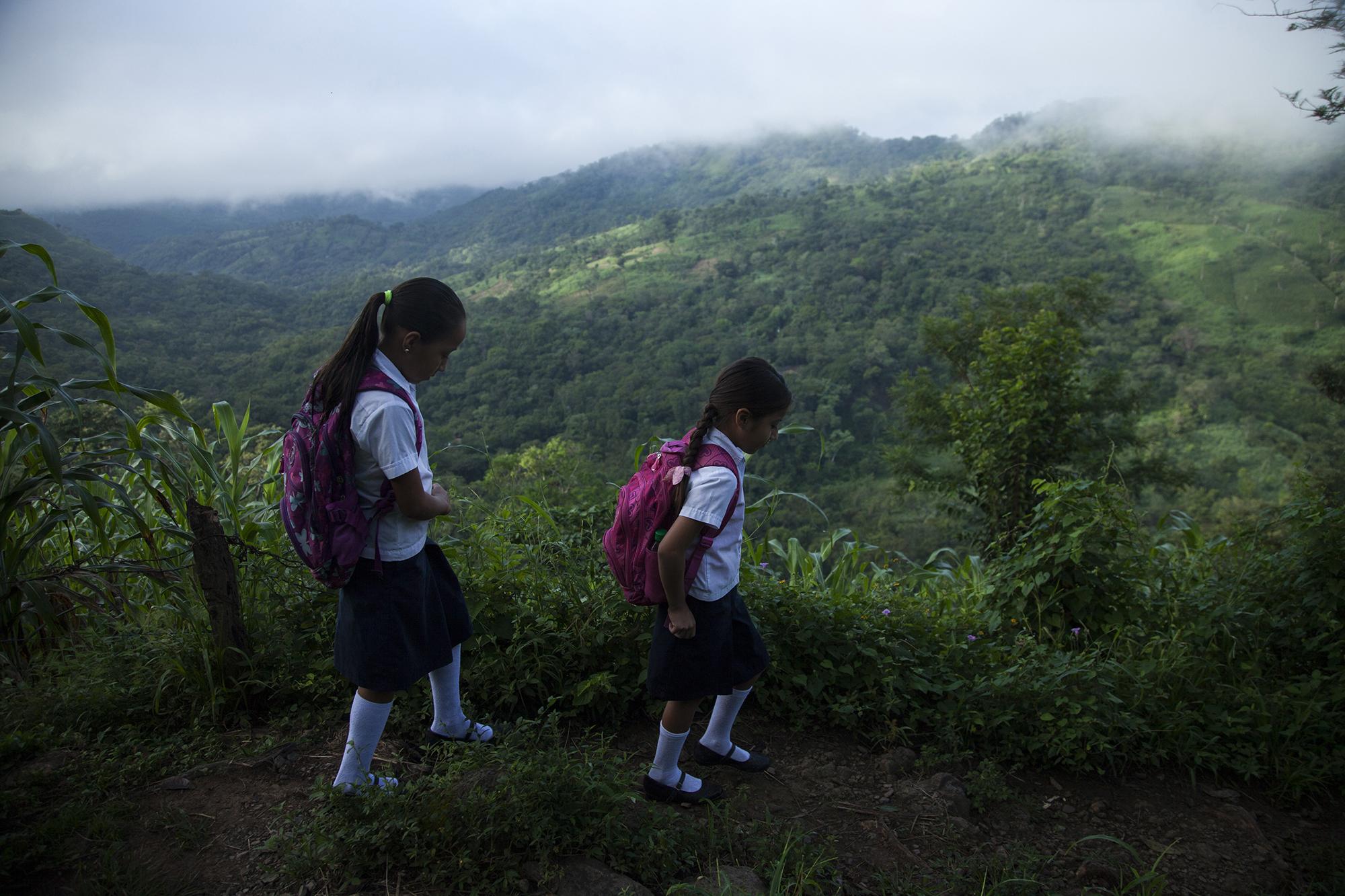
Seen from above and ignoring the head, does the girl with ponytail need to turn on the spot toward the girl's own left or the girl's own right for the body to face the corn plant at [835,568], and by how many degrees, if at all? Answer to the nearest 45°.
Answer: approximately 45° to the girl's own left

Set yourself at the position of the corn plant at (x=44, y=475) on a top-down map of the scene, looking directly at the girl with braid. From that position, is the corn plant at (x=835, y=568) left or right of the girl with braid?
left

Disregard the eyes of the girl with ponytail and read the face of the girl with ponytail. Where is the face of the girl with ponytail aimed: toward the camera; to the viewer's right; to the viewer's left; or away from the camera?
to the viewer's right

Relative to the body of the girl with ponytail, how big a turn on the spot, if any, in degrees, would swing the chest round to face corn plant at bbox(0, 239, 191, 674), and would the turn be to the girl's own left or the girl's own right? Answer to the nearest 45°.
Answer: approximately 135° to the girl's own left

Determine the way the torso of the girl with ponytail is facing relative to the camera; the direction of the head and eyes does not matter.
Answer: to the viewer's right

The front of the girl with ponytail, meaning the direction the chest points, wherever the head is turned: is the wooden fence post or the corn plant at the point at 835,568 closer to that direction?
the corn plant

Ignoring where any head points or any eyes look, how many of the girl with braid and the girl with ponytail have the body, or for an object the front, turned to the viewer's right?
2

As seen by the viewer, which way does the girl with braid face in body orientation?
to the viewer's right
